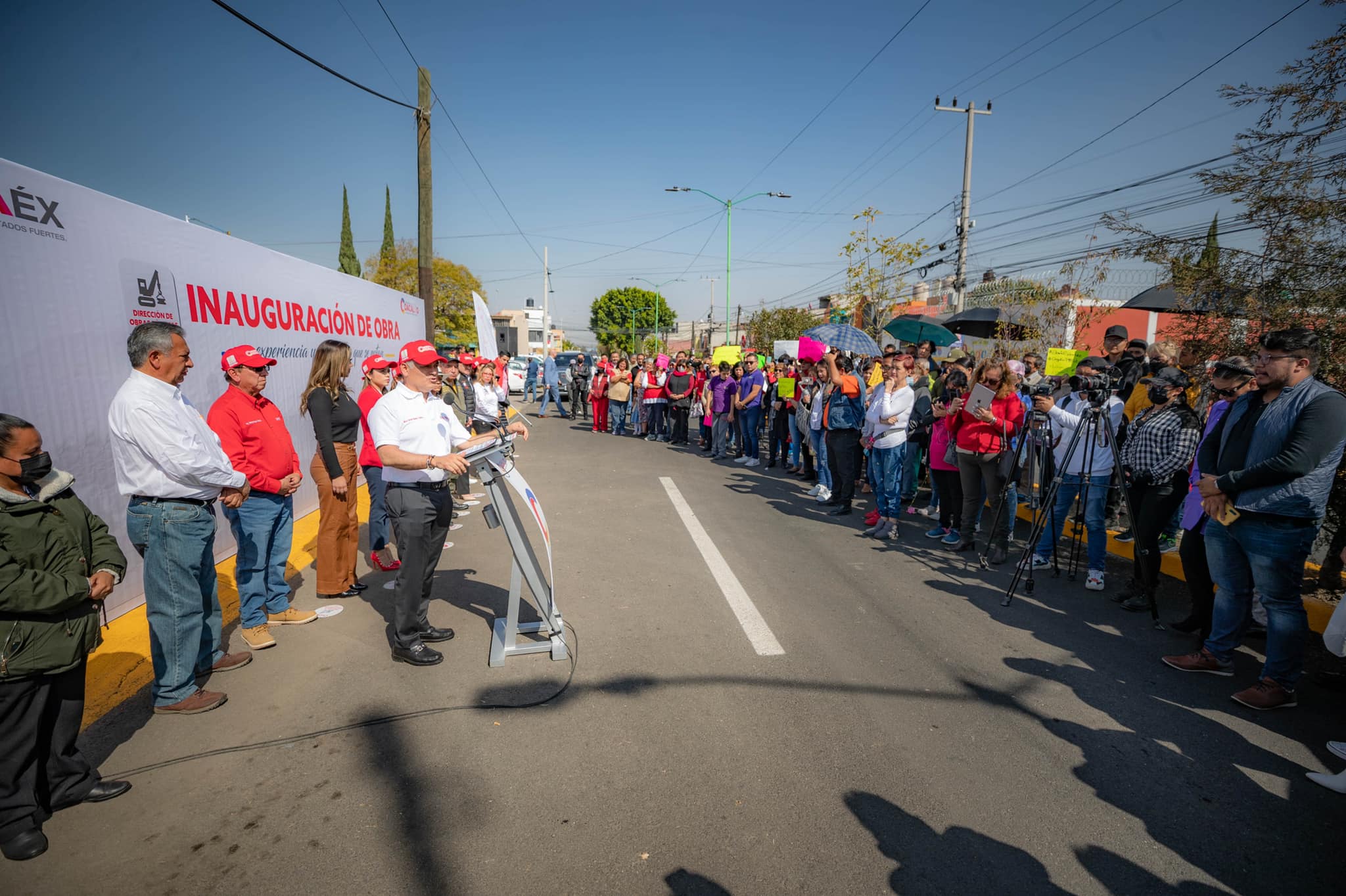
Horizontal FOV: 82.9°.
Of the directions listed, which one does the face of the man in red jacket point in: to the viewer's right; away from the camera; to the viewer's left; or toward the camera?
to the viewer's right

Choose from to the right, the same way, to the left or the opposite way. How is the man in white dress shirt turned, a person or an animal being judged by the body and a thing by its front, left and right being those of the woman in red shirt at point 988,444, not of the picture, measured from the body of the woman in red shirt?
the opposite way

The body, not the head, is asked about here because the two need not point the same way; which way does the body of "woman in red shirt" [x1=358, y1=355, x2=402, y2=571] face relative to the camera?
to the viewer's right

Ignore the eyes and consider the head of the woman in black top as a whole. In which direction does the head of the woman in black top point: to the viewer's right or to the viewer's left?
to the viewer's right

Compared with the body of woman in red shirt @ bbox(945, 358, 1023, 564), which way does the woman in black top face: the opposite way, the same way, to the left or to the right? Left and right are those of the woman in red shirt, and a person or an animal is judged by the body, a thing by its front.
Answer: the opposite way

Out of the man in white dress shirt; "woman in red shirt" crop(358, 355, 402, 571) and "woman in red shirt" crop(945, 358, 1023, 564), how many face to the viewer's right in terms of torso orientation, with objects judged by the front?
2

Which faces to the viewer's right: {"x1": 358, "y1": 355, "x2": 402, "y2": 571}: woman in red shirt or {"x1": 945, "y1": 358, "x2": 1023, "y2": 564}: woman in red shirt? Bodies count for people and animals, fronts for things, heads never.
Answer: {"x1": 358, "y1": 355, "x2": 402, "y2": 571}: woman in red shirt

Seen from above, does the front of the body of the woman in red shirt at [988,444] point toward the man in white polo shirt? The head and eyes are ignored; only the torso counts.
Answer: yes

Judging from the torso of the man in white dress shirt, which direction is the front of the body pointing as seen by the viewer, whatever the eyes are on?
to the viewer's right

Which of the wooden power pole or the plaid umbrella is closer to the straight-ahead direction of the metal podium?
the plaid umbrella

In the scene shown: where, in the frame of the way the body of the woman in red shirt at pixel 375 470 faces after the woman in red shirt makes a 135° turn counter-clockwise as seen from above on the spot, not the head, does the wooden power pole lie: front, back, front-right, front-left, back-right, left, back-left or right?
front-right

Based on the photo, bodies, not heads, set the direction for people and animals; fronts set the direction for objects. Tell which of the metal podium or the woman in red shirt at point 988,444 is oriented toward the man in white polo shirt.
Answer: the woman in red shirt

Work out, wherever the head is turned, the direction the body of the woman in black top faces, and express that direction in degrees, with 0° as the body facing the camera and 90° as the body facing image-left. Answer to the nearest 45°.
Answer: approximately 270°

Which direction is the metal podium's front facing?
to the viewer's right

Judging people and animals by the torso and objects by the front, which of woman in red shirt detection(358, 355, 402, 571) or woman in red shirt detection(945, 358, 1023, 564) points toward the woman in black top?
woman in red shirt detection(945, 358, 1023, 564)

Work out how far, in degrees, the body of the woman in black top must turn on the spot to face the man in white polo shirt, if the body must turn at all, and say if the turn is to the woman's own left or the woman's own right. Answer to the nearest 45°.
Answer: approximately 90° to the woman's own right

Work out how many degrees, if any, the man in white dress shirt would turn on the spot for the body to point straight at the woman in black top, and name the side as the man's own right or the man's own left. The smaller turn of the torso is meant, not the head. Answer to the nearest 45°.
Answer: approximately 45° to the man's own left
